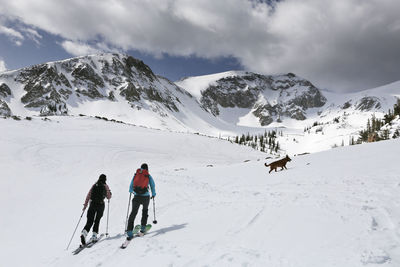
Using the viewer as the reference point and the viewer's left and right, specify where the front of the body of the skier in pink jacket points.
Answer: facing away from the viewer and to the right of the viewer
